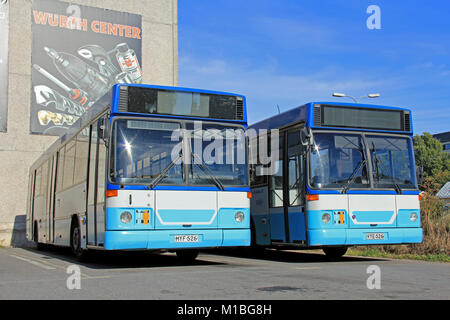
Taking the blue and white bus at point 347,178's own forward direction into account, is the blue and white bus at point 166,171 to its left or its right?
on its right

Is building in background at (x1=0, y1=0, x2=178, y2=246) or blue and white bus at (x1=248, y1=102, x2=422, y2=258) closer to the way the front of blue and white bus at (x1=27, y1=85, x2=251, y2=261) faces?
the blue and white bus

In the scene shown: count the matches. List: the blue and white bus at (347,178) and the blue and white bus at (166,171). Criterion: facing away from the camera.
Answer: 0

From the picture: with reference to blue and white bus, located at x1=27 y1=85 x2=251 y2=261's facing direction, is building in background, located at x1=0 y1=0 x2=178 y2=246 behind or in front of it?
behind

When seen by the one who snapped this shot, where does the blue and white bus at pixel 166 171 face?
facing the viewer and to the right of the viewer

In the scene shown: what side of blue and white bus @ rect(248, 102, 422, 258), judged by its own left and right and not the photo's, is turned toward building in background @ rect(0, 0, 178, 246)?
back
